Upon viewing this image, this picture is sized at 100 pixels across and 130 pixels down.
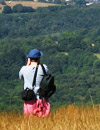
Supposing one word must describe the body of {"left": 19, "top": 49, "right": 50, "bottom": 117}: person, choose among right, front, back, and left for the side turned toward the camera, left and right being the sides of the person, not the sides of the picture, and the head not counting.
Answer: back
